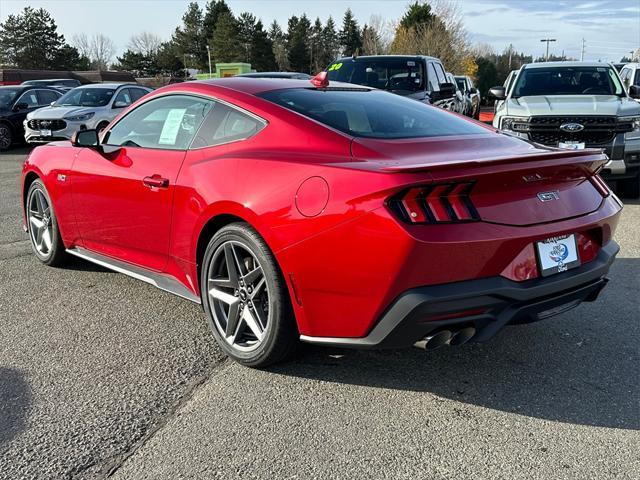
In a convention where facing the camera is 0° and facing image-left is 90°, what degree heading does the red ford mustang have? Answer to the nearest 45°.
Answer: approximately 135°

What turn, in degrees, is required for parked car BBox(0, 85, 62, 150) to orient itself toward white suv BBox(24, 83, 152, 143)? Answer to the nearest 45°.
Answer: approximately 90° to its left

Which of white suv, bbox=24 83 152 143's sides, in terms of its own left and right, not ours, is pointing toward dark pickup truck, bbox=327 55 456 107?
left

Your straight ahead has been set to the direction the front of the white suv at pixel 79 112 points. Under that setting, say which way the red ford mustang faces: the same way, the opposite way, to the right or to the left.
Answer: to the right

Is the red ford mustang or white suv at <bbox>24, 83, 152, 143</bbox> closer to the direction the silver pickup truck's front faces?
the red ford mustang

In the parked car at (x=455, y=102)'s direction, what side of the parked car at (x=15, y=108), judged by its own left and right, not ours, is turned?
left

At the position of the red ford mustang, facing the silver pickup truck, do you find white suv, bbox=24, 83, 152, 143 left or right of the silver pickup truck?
left

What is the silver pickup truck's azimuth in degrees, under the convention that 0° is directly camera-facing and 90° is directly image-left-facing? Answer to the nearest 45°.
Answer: approximately 0°

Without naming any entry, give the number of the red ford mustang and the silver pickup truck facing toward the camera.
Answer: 1

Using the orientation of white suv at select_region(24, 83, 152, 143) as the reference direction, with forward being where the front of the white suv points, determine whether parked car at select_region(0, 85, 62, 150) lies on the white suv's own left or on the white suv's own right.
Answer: on the white suv's own right

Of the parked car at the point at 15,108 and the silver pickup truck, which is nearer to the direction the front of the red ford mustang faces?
the parked car

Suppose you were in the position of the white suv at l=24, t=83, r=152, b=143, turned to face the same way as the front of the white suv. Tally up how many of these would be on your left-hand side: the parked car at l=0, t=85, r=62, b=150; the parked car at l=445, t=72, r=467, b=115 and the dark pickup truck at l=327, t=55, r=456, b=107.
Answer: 2
